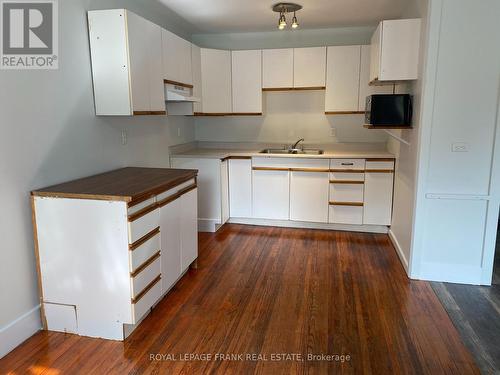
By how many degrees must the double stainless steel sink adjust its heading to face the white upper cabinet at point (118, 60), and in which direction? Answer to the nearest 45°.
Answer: approximately 45° to its right

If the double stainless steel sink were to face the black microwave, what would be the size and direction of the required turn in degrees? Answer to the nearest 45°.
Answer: approximately 45° to its left

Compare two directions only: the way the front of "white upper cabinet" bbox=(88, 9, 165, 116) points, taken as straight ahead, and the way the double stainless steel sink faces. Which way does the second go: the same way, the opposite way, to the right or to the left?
to the right

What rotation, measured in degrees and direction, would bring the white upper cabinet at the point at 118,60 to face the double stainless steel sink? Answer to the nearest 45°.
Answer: approximately 90° to its left

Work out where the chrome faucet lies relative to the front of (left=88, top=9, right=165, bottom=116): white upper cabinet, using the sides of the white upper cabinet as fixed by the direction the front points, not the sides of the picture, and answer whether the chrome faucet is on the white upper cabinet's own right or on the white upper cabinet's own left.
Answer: on the white upper cabinet's own left

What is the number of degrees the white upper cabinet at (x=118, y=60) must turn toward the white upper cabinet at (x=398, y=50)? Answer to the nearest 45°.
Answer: approximately 45° to its left

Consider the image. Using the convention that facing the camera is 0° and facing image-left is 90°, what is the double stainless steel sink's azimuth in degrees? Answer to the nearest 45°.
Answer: approximately 0°
